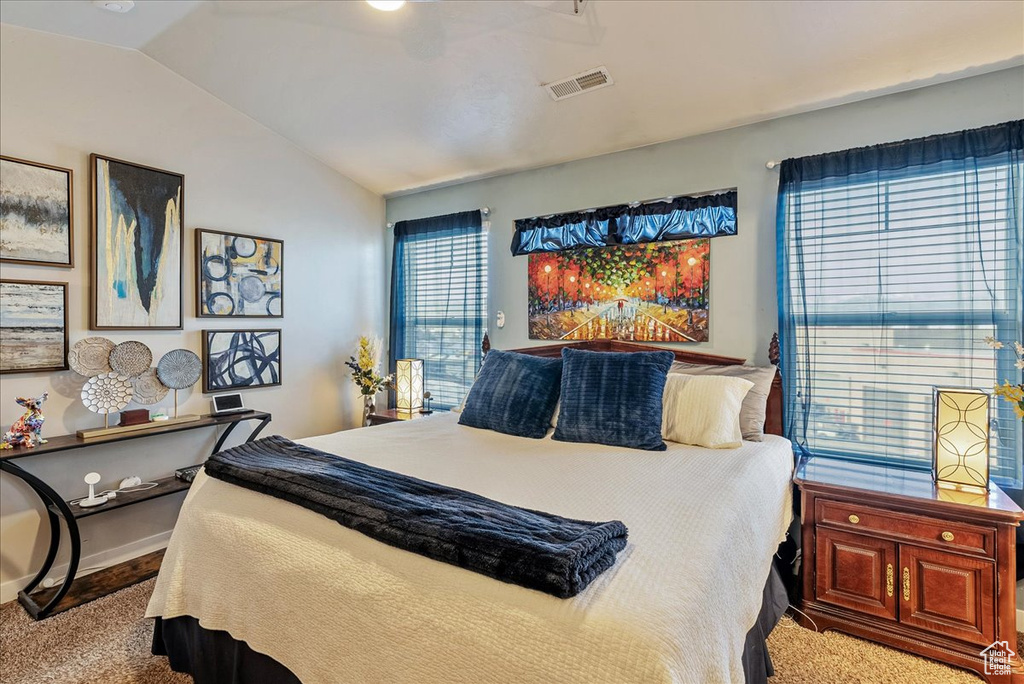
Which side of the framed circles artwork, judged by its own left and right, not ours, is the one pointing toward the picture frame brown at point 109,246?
right

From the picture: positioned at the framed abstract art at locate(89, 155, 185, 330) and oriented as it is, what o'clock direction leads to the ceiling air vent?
The ceiling air vent is roughly at 12 o'clock from the framed abstract art.

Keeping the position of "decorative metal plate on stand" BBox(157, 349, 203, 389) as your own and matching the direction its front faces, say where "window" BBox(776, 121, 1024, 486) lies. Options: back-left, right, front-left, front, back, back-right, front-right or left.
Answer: front-left

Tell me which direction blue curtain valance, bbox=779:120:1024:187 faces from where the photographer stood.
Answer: facing the viewer and to the left of the viewer

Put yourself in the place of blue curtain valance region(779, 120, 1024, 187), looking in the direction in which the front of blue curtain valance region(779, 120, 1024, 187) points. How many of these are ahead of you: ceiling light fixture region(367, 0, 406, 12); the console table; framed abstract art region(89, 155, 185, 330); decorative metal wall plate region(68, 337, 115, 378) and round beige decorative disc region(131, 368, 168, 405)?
5

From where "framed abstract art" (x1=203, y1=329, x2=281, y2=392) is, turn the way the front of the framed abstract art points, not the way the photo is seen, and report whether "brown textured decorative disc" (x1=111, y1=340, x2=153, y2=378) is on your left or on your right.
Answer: on your right

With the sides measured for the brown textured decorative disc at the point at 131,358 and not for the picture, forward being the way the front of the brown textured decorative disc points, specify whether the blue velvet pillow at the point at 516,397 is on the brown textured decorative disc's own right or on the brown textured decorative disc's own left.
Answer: on the brown textured decorative disc's own left

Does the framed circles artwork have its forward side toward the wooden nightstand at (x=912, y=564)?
yes

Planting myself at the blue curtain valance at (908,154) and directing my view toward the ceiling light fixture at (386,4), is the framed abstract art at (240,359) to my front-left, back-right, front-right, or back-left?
front-right

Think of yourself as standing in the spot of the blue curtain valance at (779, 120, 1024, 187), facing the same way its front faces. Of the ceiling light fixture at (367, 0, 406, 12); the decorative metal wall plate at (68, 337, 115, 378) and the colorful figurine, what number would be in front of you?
3

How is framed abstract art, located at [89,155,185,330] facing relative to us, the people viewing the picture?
facing the viewer and to the right of the viewer

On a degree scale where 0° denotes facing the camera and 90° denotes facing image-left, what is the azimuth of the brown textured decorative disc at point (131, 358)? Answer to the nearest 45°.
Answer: approximately 0°

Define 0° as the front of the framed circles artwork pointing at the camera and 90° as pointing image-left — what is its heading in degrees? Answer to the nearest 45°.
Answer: approximately 315°

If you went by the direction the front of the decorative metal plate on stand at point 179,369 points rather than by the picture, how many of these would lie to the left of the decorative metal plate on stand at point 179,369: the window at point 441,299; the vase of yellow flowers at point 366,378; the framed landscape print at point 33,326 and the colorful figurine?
2
